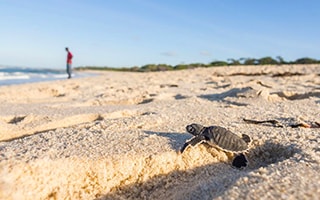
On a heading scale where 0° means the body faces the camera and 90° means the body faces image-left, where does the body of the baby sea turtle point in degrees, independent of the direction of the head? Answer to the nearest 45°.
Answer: approximately 90°
